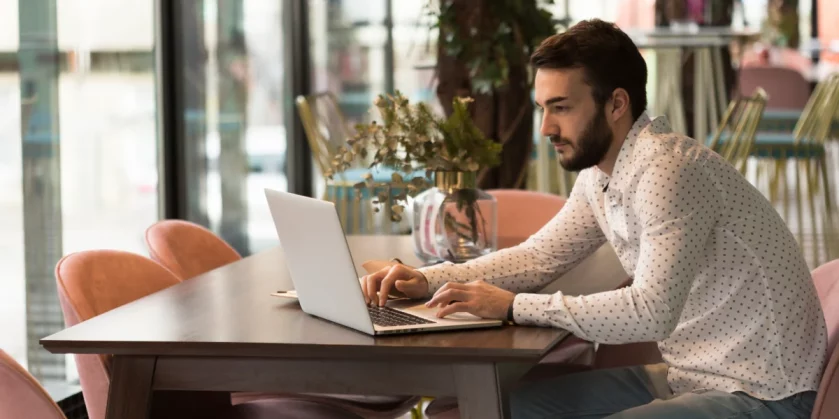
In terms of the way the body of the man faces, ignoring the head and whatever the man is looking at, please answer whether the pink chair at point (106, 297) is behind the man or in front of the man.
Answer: in front

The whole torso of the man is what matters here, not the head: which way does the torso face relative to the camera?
to the viewer's left

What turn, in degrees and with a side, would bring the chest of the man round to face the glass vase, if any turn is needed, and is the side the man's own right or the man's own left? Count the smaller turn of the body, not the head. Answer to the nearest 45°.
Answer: approximately 45° to the man's own right

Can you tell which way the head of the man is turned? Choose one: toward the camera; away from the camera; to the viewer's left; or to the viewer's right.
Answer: to the viewer's left

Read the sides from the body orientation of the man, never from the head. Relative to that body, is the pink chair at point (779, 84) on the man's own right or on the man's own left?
on the man's own right

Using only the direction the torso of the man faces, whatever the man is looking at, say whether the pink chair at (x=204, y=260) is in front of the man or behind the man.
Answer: in front

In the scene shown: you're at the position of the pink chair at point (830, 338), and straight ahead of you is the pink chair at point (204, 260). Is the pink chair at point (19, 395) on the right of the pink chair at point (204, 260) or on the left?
left
